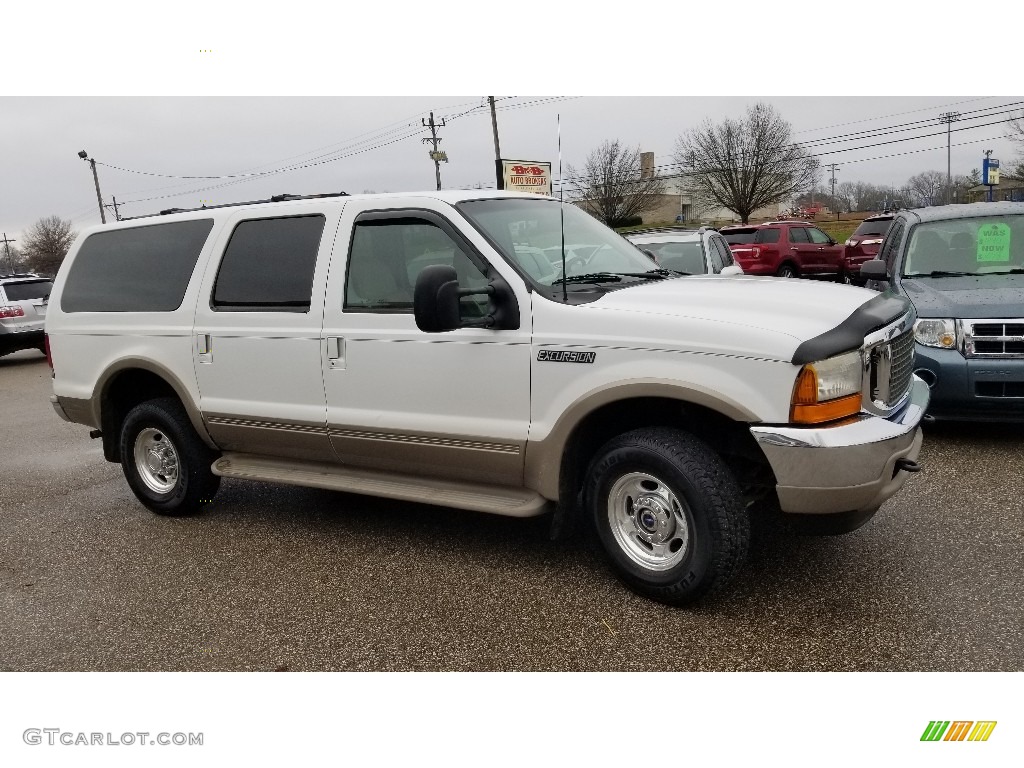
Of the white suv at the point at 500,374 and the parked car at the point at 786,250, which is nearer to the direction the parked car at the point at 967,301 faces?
the white suv

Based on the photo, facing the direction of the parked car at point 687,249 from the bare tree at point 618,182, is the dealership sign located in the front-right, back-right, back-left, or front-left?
front-right

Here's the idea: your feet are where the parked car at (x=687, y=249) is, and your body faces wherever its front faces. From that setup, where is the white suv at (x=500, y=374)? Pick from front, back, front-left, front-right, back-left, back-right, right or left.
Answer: front-left

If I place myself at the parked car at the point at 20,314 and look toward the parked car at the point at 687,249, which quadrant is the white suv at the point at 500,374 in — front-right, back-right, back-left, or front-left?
front-right

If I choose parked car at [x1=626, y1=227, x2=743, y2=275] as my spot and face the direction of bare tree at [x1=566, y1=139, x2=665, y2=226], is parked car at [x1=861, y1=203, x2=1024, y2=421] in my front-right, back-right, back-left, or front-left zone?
back-right

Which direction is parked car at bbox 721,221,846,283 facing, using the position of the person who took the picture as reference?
facing away from the viewer and to the right of the viewer

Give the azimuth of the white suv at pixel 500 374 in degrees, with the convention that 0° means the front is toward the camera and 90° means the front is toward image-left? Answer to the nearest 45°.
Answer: approximately 315°

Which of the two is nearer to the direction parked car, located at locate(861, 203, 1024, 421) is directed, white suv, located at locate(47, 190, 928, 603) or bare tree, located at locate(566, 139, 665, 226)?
the white suv

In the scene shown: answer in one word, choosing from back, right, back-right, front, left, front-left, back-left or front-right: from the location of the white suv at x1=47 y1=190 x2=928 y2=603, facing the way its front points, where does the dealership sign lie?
back-left

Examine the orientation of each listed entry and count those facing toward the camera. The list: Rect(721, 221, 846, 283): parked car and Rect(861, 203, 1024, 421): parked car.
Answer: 1

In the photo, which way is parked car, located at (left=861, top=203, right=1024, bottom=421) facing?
toward the camera

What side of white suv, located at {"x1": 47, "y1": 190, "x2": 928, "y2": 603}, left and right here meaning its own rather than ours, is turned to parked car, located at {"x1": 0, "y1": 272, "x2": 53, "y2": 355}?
back

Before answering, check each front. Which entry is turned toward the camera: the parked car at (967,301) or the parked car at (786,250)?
the parked car at (967,301)

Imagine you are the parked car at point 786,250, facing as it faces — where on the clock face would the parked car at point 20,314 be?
the parked car at point 20,314 is roughly at 6 o'clock from the parked car at point 786,250.
